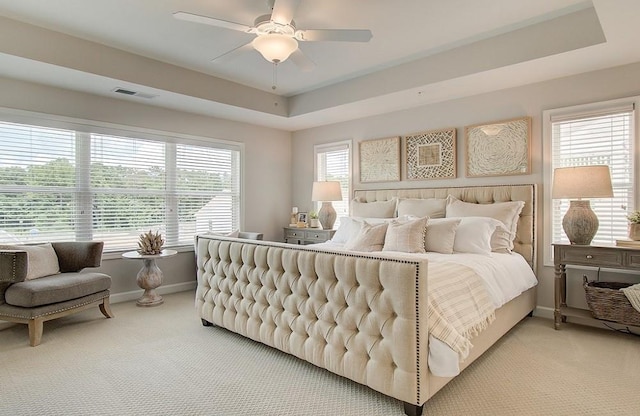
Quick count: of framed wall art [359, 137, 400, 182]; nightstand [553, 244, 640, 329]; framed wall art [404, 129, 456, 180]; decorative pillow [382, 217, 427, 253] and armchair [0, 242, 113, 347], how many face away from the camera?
0

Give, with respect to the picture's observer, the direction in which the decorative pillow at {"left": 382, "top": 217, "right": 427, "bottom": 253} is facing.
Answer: facing the viewer and to the left of the viewer

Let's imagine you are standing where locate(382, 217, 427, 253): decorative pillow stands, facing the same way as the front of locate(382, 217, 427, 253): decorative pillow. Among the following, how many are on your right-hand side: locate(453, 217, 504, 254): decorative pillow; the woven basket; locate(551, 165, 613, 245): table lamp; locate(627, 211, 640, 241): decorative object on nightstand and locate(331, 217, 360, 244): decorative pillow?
1

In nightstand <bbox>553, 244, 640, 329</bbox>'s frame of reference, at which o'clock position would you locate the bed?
The bed is roughly at 1 o'clock from the nightstand.

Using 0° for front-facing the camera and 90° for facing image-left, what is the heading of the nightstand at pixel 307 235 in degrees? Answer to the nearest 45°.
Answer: approximately 45°

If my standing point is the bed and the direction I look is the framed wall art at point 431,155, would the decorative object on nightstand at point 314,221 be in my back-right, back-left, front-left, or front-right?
front-left

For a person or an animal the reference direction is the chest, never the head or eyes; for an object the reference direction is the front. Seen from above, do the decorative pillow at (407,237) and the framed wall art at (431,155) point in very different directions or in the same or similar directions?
same or similar directions

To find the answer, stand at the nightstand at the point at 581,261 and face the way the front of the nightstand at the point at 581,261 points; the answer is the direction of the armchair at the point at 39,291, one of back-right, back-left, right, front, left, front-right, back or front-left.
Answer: front-right

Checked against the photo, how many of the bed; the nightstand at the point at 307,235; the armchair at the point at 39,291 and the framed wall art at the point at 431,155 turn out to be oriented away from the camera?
0

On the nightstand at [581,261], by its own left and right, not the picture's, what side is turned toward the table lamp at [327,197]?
right

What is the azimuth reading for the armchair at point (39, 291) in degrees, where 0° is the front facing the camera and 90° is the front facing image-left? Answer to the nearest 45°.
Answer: approximately 315°

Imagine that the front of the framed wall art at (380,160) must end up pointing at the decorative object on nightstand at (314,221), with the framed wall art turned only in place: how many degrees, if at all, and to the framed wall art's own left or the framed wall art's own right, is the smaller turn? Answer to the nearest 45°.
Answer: approximately 45° to the framed wall art's own right

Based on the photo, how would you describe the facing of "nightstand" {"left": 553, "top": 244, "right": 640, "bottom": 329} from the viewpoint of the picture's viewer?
facing the viewer

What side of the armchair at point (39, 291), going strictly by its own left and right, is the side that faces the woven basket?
front

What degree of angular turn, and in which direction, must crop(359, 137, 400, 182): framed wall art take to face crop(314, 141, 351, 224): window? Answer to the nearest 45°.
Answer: approximately 90° to its right

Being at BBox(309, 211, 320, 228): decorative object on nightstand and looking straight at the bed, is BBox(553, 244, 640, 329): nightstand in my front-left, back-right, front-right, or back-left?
front-left

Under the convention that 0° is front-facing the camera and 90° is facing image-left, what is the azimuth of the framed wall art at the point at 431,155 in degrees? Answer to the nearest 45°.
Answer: approximately 45°

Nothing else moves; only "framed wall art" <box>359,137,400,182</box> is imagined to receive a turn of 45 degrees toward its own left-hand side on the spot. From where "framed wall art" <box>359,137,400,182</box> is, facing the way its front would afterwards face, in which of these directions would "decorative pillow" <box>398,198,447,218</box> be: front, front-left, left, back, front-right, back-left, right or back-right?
front-left

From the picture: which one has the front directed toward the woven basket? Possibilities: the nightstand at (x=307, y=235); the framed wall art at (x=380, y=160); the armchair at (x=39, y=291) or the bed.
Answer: the armchair
